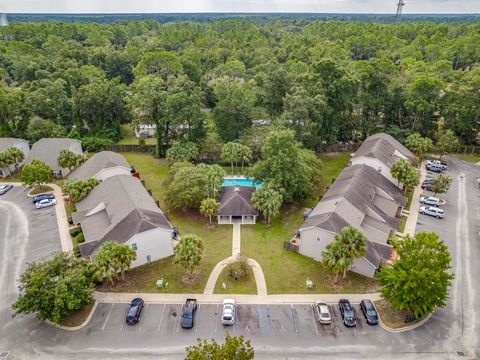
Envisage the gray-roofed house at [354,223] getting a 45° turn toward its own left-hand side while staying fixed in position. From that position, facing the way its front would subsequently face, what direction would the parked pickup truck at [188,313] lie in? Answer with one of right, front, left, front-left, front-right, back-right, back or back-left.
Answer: back

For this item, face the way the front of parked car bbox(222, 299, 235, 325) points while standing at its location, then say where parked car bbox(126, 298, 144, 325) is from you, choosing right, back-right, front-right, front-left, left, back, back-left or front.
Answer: left

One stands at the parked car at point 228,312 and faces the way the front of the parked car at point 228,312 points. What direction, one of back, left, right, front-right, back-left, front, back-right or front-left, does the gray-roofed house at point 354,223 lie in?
front-right

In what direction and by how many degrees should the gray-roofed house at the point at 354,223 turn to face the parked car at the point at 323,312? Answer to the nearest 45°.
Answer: approximately 90° to its right

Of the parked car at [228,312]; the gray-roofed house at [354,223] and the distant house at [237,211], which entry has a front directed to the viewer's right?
the gray-roofed house at [354,223]

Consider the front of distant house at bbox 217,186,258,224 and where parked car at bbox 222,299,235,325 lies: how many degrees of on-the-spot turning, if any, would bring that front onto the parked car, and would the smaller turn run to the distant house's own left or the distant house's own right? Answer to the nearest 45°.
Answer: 0° — it already faces it

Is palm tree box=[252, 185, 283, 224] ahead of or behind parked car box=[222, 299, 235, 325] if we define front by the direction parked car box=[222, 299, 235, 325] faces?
ahead

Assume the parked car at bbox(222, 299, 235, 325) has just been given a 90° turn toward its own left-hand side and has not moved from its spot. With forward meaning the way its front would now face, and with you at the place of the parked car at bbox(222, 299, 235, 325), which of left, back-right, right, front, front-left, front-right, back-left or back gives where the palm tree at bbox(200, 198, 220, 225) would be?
right

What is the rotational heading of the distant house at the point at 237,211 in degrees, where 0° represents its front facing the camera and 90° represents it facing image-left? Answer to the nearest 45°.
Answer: approximately 0°

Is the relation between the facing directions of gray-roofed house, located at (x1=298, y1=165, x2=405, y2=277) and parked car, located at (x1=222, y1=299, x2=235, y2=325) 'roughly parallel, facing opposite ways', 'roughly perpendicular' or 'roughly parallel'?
roughly perpendicular

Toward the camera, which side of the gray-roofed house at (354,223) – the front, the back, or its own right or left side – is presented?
right

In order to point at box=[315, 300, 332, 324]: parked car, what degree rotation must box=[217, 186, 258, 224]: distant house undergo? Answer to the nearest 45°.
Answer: approximately 45° to its left

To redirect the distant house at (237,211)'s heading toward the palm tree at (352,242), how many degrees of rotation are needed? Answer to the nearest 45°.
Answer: approximately 45° to its left

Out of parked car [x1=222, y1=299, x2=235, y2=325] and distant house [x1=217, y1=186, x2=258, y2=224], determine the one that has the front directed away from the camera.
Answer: the parked car

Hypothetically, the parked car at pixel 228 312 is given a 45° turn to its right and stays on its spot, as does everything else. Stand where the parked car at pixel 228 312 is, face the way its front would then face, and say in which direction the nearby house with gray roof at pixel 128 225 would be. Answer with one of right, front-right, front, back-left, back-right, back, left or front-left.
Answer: left

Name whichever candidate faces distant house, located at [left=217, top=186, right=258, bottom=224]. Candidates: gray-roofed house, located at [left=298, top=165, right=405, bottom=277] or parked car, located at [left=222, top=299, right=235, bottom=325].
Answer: the parked car

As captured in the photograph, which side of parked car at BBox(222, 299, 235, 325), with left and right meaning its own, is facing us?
back
